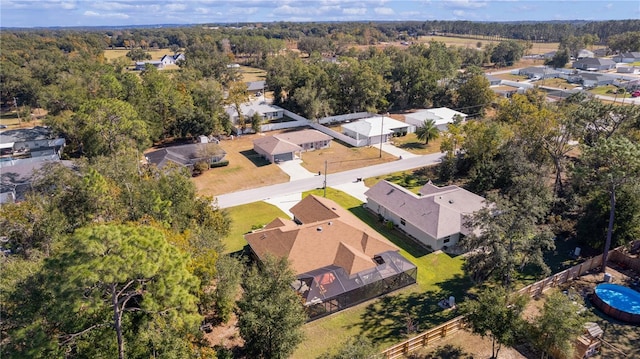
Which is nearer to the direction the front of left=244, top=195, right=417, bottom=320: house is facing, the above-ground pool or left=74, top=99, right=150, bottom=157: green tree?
the green tree

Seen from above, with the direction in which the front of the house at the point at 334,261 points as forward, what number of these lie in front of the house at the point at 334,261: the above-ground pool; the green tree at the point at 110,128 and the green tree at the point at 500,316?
1

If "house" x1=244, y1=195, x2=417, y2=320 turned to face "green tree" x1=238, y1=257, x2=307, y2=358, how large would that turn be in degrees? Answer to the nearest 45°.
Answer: approximately 135° to its left

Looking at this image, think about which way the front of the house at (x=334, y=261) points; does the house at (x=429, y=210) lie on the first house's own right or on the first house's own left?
on the first house's own right

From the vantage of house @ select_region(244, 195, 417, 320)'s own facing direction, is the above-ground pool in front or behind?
behind

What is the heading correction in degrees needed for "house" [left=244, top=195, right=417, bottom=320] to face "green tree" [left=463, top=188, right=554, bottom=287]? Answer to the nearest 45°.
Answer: approximately 135° to its right

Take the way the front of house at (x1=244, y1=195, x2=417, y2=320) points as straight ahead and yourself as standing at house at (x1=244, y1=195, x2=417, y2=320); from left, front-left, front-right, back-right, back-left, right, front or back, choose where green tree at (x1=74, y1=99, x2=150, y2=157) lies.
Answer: front

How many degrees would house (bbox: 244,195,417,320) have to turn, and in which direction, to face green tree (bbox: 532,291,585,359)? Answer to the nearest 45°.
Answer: approximately 180°

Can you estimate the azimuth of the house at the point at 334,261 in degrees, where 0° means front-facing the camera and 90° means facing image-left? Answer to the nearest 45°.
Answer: approximately 135°
